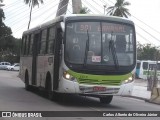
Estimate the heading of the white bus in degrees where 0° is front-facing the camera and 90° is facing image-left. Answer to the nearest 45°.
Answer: approximately 315°
